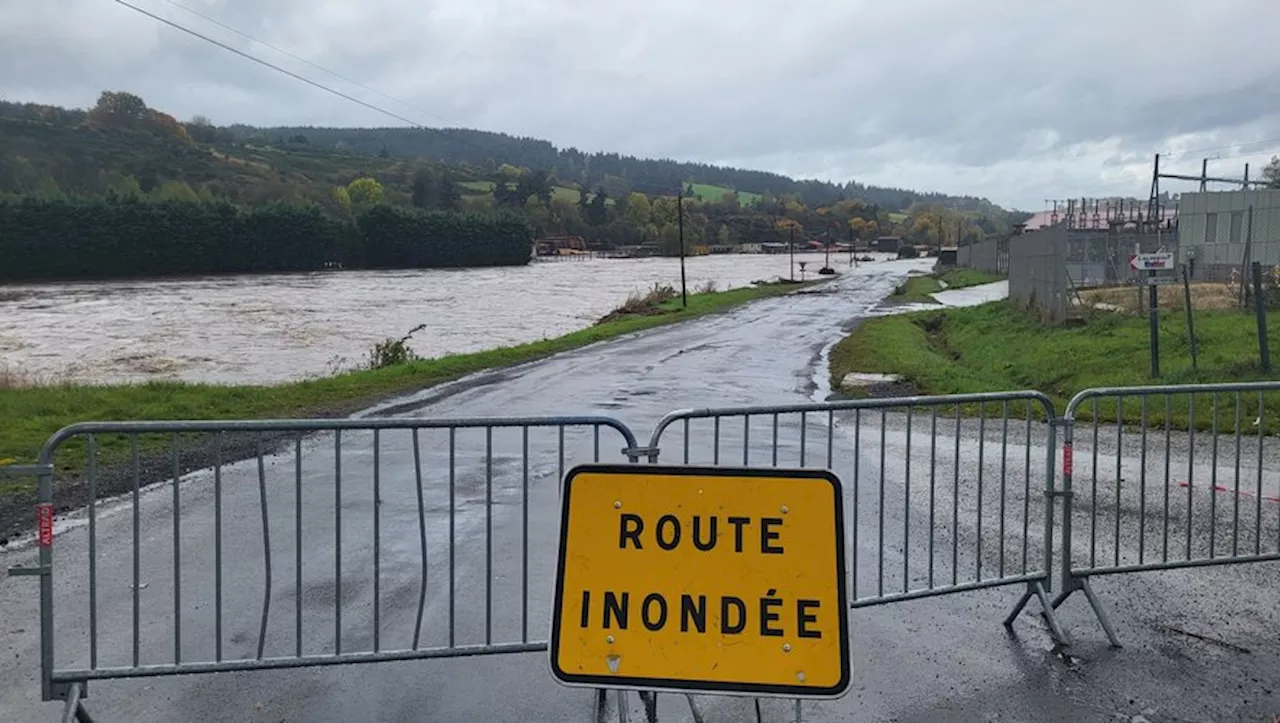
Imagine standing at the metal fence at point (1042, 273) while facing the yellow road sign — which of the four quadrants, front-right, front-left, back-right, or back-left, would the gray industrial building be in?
back-left

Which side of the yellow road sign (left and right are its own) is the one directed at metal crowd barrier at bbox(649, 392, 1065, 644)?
back

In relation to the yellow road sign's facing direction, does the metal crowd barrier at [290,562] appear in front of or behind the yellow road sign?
behind

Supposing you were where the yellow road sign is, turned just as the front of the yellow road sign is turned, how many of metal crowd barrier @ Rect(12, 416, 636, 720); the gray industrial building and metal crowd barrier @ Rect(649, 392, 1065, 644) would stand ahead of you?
0

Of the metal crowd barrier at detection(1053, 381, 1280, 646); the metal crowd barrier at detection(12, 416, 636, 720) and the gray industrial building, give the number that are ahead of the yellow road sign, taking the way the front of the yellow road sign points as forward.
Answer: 0

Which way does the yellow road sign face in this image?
toward the camera

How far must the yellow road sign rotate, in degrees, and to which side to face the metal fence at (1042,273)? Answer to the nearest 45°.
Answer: approximately 180°

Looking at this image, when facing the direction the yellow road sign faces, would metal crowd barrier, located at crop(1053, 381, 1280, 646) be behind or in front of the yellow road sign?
behind

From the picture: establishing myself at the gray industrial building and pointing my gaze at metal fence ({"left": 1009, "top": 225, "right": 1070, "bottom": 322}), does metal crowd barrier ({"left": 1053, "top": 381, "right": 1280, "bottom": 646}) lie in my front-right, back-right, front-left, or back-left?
front-left

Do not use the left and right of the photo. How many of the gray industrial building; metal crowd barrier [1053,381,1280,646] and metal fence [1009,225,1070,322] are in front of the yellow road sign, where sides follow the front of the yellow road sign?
0

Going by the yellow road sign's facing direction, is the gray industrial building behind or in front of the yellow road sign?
behind
